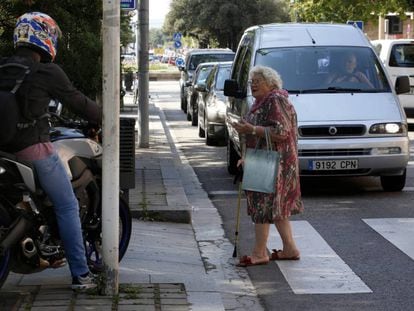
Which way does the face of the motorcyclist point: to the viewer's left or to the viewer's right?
to the viewer's right

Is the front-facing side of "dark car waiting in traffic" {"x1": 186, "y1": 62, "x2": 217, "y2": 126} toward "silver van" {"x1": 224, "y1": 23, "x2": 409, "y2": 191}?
yes

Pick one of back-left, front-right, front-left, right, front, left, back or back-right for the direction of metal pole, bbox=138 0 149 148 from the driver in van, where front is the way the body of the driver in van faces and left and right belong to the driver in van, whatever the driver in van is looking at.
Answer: back-right

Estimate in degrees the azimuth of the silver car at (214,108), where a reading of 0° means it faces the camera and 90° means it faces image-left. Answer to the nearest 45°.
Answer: approximately 0°

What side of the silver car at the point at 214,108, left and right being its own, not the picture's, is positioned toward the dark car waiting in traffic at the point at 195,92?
back

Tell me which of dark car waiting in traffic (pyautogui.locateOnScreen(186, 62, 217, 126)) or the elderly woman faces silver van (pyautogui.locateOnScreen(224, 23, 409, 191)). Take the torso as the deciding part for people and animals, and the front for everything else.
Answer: the dark car waiting in traffic

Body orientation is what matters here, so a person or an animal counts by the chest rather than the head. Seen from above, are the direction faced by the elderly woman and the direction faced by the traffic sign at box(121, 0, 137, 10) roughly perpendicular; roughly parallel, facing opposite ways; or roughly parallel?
roughly perpendicular

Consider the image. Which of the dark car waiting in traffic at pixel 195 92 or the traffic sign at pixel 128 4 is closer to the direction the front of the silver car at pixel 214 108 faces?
the traffic sign

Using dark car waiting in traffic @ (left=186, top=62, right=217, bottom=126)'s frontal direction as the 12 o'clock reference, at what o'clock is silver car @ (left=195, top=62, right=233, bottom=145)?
The silver car is roughly at 12 o'clock from the dark car waiting in traffic.

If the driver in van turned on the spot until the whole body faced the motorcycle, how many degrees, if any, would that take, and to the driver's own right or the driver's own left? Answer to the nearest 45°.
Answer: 0° — they already face it

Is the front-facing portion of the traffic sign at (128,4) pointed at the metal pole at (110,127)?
yes

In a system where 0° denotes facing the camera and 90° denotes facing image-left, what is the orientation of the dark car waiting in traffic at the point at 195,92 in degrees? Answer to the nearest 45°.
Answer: approximately 0°
